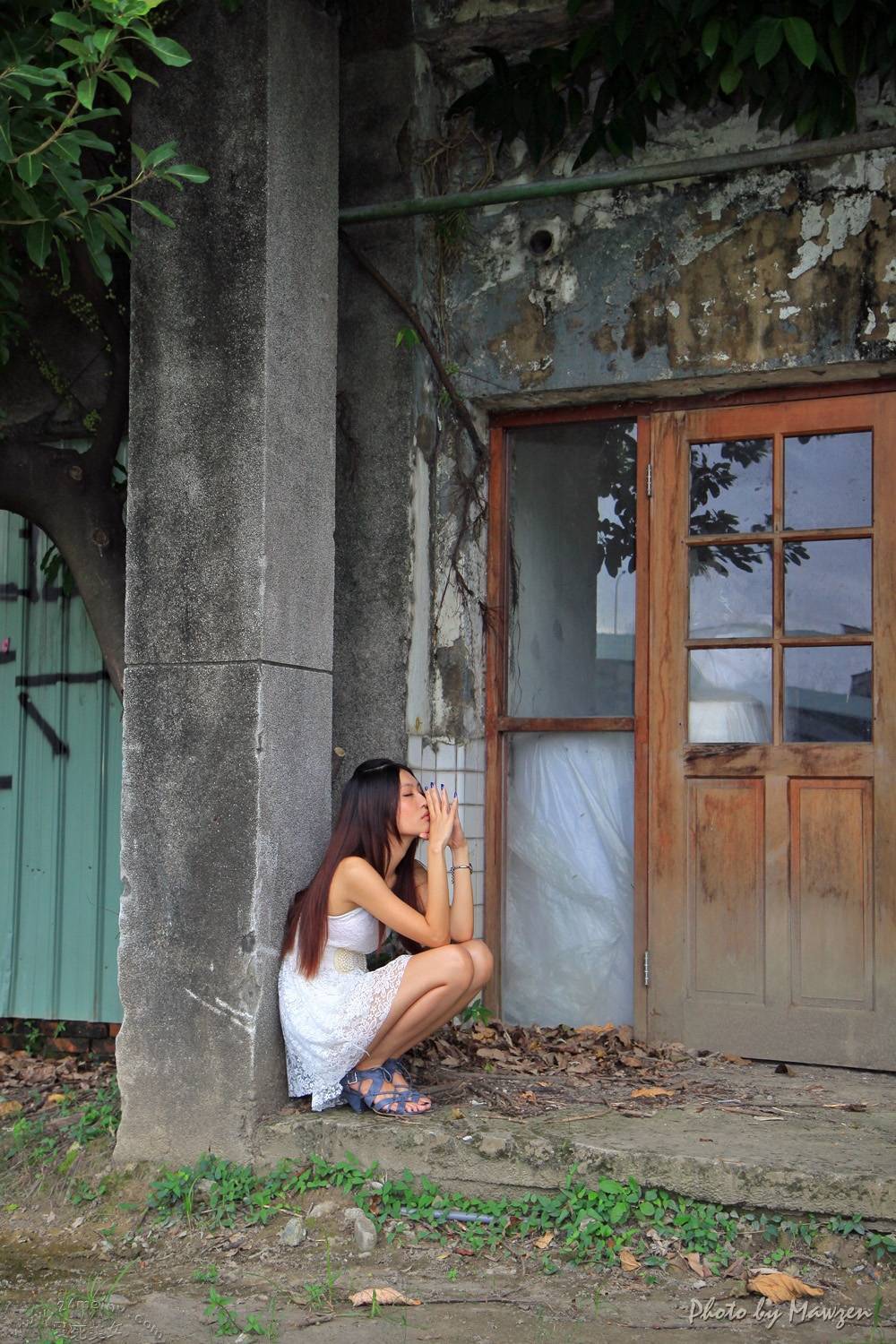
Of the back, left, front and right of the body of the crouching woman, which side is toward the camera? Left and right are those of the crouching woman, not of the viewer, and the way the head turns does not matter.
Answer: right

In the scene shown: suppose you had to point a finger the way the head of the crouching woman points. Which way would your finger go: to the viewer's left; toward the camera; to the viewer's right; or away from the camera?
to the viewer's right

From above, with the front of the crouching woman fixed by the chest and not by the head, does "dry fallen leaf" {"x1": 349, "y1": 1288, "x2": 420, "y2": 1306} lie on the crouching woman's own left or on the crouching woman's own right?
on the crouching woman's own right

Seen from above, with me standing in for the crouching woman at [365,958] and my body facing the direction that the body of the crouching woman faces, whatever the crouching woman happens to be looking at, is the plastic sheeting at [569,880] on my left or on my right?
on my left

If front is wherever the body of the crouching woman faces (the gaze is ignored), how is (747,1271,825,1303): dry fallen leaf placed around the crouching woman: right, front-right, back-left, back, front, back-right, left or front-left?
front-right

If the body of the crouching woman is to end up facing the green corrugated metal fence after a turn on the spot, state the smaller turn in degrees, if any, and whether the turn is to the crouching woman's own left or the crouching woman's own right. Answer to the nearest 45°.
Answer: approximately 135° to the crouching woman's own left
